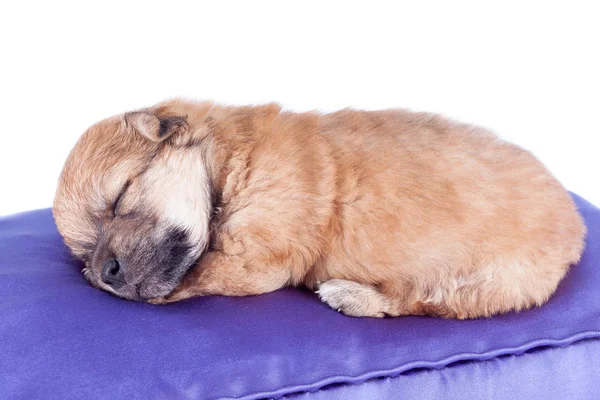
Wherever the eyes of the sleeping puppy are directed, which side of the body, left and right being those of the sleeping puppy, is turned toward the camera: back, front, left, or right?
left
